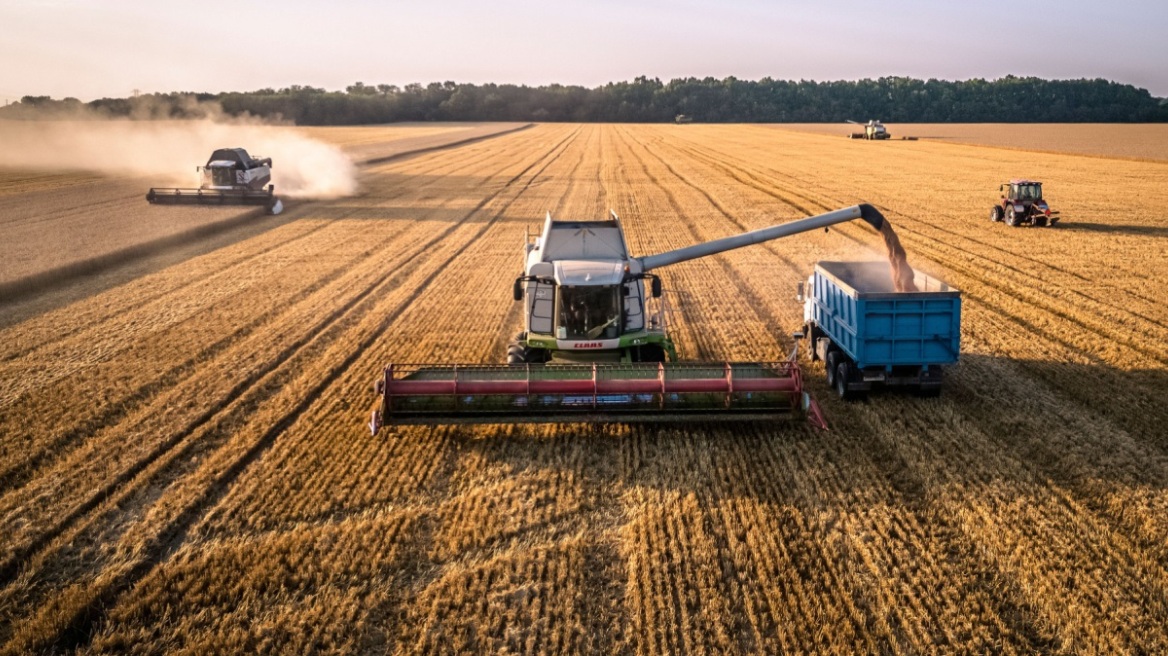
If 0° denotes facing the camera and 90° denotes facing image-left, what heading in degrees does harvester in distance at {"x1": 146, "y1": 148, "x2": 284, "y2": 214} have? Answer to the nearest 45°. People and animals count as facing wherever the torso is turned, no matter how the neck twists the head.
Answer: approximately 45°

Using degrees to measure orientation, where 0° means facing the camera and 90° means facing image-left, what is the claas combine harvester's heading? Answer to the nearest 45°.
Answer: approximately 0°

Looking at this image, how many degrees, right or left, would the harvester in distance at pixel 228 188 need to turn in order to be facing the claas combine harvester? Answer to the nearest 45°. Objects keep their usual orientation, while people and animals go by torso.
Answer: approximately 45° to its left

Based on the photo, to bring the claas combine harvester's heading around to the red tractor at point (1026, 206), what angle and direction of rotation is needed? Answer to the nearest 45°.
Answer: approximately 135° to its left

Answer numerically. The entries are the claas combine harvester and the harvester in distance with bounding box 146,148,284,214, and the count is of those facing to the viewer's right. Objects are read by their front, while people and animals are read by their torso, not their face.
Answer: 0

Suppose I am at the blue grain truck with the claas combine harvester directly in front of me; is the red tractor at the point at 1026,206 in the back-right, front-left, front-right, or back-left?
back-right

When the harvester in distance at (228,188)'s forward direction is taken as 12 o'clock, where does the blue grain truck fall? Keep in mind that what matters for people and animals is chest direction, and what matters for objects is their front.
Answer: The blue grain truck is roughly at 10 o'clock from the harvester in distance.

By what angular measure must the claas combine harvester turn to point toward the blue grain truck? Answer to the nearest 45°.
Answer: approximately 90° to its left

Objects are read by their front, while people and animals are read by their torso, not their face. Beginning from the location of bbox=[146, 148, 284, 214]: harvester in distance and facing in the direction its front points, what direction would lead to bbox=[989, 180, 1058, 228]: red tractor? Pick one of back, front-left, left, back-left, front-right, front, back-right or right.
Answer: left
